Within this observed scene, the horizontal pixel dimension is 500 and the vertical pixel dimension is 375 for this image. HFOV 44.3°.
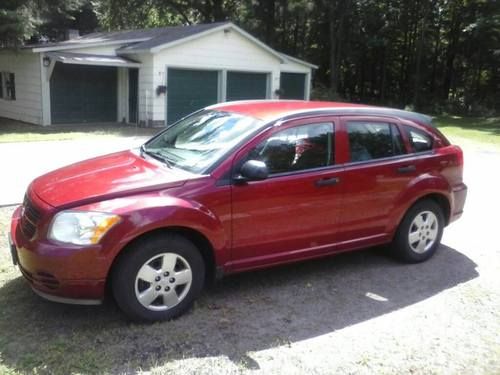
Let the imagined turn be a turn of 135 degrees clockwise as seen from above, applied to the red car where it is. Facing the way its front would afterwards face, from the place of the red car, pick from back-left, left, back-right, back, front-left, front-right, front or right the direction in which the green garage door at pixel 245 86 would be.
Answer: front

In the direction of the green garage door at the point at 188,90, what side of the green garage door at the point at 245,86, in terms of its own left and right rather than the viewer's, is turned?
right

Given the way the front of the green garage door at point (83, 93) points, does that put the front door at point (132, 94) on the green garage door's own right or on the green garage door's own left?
on the green garage door's own left

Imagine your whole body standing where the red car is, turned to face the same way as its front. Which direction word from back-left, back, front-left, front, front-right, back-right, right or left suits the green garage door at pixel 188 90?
back-right

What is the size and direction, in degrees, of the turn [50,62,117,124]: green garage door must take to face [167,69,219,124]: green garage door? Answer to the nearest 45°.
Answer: approximately 90° to its left

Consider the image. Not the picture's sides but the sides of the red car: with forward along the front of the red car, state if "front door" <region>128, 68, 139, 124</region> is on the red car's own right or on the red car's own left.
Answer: on the red car's own right

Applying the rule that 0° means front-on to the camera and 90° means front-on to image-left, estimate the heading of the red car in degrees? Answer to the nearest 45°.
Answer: approximately 45°

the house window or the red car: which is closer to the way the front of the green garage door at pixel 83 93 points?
the red car

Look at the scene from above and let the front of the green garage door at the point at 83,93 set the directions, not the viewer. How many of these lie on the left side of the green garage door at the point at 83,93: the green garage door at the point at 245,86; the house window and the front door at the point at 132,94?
2

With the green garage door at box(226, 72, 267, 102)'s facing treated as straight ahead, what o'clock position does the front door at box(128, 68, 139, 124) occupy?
The front door is roughly at 4 o'clock from the green garage door.

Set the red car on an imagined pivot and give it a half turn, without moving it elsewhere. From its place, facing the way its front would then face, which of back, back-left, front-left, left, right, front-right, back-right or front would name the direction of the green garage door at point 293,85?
front-left

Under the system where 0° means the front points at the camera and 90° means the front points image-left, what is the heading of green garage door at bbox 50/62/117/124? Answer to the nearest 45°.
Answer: approximately 0°
